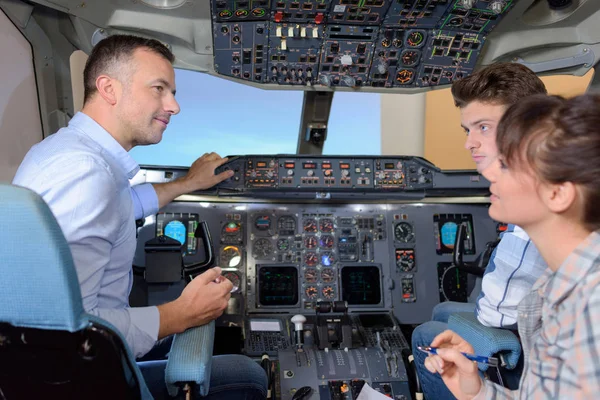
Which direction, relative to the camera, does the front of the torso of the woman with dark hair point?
to the viewer's left

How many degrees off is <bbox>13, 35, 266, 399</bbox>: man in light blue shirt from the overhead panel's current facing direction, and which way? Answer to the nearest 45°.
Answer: approximately 45° to its right

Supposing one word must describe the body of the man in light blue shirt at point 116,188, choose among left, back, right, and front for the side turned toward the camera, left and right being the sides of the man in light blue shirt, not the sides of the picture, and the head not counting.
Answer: right

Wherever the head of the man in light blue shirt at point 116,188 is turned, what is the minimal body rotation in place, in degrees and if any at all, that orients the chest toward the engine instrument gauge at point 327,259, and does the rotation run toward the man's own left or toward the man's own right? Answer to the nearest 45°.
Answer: approximately 45° to the man's own left

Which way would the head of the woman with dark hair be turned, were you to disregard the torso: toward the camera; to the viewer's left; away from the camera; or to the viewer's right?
to the viewer's left

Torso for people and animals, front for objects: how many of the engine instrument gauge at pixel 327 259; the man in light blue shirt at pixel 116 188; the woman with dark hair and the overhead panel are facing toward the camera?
2

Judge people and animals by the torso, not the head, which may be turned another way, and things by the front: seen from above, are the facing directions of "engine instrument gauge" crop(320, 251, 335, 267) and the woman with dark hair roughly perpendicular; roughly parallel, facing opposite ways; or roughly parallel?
roughly perpendicular

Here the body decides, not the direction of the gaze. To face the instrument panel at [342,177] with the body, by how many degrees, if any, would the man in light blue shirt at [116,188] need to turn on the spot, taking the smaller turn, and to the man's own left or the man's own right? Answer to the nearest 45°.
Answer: approximately 45° to the man's own left

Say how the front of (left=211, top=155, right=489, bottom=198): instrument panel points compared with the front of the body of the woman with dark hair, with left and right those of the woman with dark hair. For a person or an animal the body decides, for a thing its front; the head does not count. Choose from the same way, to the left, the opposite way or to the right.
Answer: to the left
